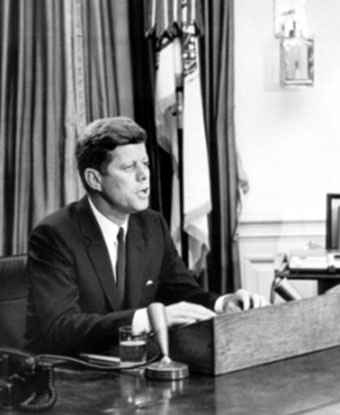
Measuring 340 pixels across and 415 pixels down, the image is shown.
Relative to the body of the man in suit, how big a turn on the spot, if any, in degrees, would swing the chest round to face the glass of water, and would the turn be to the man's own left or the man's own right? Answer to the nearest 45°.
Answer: approximately 45° to the man's own right

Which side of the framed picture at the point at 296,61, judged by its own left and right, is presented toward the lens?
front

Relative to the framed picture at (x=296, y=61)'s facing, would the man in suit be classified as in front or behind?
in front

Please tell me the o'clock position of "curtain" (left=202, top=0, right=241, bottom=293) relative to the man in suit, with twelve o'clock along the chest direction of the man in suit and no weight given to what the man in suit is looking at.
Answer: The curtain is roughly at 8 o'clock from the man in suit.

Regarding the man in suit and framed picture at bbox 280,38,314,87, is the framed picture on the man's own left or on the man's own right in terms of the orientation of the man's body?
on the man's own left

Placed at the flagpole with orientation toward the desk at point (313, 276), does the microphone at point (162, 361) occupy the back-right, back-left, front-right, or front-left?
front-right

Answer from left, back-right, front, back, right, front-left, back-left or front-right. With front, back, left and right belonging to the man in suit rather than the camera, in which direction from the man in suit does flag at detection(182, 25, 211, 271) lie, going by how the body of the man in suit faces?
back-left

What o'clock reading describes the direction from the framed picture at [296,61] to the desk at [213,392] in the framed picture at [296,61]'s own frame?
The desk is roughly at 12 o'clock from the framed picture.

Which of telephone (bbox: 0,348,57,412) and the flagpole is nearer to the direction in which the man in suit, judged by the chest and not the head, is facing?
the telephone

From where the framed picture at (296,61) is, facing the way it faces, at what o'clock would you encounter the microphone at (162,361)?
The microphone is roughly at 12 o'clock from the framed picture.

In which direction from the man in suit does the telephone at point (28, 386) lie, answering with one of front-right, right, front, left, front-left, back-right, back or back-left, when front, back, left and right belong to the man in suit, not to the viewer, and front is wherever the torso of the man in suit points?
front-right

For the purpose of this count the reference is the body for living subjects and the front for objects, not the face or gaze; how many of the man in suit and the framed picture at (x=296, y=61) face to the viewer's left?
0

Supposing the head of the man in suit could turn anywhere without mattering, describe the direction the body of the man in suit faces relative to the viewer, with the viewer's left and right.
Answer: facing the viewer and to the right of the viewer

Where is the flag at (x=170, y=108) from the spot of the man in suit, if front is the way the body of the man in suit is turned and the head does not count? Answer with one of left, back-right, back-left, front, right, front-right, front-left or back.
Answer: back-left

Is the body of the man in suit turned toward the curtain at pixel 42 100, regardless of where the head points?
no

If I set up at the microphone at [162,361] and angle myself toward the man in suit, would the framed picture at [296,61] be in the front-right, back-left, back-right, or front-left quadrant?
front-right
